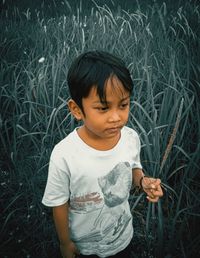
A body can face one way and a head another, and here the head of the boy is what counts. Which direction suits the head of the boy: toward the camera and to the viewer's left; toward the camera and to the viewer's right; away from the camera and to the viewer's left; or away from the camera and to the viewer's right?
toward the camera and to the viewer's right

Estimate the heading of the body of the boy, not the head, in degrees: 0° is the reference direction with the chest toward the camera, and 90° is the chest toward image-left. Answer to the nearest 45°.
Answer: approximately 315°
